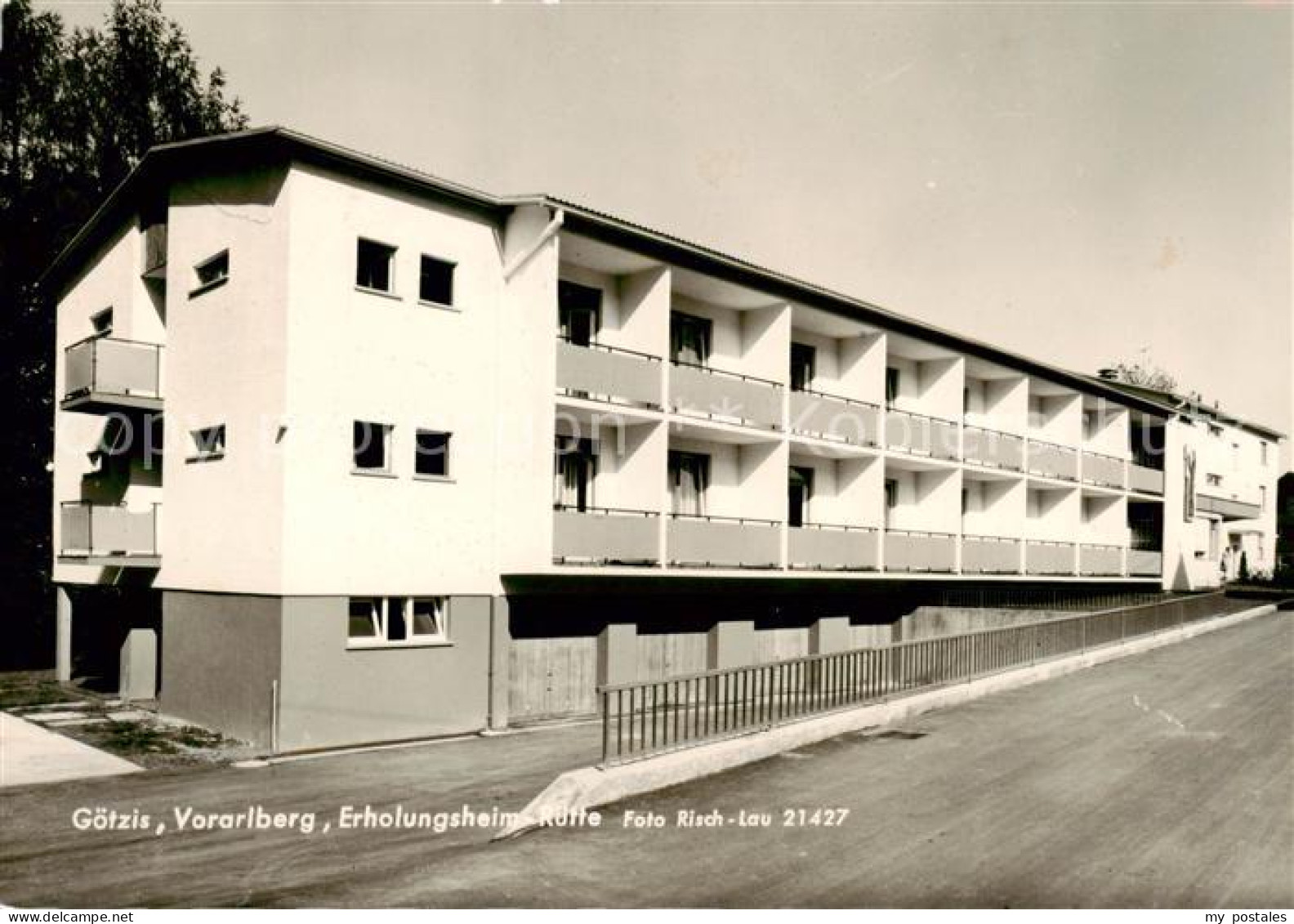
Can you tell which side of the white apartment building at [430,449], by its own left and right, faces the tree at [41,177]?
back

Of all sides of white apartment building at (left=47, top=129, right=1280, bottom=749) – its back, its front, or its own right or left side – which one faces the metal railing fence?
front

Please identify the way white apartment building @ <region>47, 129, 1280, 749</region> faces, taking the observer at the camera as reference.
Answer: facing the viewer and to the right of the viewer

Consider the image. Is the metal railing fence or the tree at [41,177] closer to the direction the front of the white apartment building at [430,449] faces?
the metal railing fence
